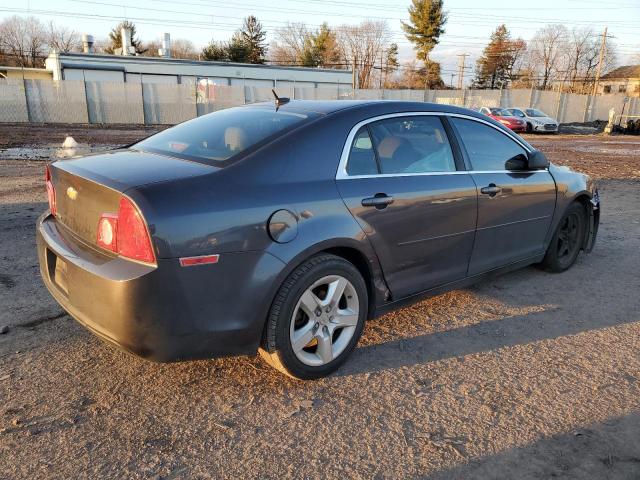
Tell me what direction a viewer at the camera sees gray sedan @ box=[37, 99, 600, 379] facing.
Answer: facing away from the viewer and to the right of the viewer

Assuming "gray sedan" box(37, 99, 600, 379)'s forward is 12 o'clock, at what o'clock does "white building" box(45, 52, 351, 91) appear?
The white building is roughly at 10 o'clock from the gray sedan.

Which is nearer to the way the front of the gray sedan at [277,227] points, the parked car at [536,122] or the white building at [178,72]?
the parked car

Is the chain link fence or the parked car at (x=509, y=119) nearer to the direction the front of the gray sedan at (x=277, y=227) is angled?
the parked car

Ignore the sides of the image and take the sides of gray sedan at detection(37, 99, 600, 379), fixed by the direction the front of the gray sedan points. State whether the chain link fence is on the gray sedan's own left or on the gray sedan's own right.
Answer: on the gray sedan's own left

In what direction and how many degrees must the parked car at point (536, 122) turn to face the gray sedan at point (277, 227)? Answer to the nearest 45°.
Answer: approximately 45° to its right

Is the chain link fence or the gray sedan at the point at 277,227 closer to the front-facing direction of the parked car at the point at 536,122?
the gray sedan

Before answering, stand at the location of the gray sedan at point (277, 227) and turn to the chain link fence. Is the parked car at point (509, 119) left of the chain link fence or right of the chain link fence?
right
